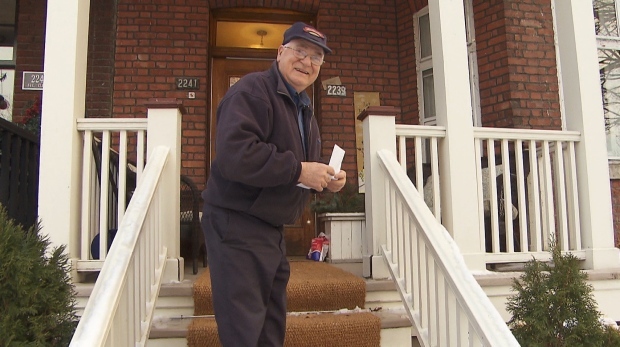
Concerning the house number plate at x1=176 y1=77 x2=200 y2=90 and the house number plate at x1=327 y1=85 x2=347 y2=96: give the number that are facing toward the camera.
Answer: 2

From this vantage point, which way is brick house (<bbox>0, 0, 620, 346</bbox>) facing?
toward the camera

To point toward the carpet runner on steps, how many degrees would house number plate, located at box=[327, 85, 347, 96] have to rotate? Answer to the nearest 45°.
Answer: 0° — it already faces it

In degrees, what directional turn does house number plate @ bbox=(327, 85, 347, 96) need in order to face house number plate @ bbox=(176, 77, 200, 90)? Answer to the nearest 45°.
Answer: approximately 90° to its right

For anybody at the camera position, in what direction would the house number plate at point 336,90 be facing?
facing the viewer

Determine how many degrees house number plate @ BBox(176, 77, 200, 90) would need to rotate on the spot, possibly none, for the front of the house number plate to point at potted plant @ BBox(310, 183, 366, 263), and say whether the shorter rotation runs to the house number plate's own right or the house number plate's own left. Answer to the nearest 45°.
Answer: approximately 45° to the house number plate's own left

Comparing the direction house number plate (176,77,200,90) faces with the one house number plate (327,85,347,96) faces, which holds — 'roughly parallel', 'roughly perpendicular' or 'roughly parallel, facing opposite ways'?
roughly parallel

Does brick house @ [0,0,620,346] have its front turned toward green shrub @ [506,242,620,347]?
yes

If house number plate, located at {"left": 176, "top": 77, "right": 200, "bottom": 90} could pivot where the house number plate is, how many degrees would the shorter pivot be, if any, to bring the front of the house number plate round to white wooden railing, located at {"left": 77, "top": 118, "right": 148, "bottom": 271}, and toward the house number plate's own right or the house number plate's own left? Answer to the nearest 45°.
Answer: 0° — it already faces it

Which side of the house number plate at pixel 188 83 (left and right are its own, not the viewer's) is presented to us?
front

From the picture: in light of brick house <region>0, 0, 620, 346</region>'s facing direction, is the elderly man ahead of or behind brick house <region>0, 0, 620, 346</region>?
ahead

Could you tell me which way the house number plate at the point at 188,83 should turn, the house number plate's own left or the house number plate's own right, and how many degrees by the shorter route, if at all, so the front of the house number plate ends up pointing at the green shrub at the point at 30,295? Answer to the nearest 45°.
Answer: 0° — it already faces it

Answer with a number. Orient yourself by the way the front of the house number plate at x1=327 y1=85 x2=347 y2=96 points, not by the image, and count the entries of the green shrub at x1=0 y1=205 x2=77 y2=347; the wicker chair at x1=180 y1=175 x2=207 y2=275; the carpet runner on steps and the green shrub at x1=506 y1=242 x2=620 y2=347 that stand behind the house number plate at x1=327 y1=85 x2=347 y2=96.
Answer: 0

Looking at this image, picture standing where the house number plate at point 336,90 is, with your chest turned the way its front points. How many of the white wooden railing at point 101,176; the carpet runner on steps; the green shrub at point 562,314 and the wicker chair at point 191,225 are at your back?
0

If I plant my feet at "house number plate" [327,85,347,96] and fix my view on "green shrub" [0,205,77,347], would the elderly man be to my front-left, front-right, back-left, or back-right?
front-left

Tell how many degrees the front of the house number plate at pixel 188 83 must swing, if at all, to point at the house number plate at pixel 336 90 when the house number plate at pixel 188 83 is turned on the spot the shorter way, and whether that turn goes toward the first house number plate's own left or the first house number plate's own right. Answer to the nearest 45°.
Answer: approximately 90° to the first house number plate's own left
